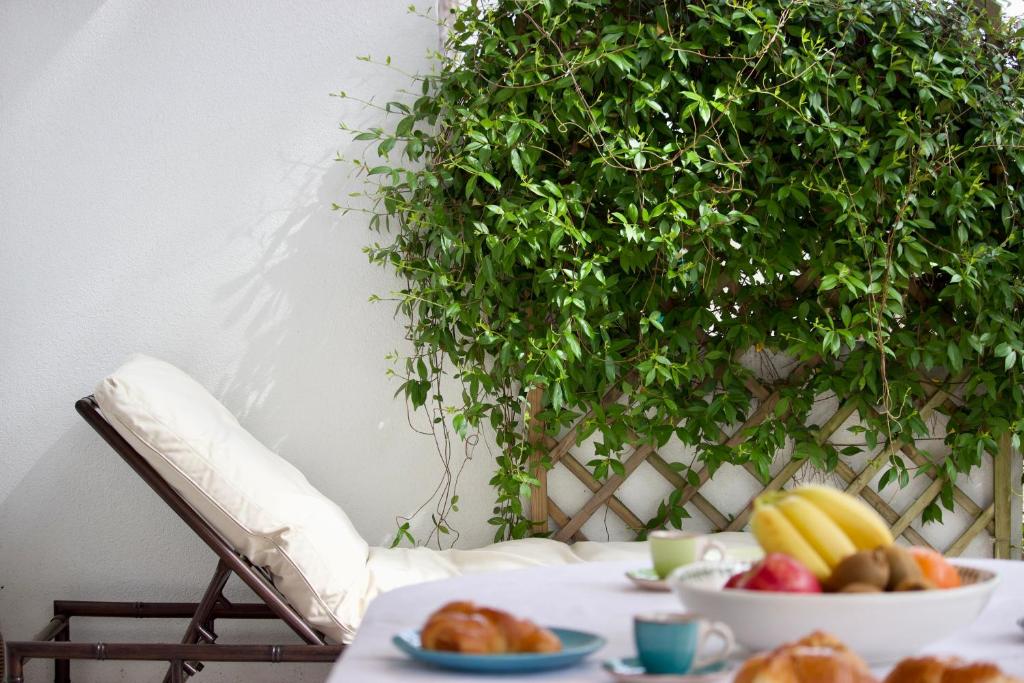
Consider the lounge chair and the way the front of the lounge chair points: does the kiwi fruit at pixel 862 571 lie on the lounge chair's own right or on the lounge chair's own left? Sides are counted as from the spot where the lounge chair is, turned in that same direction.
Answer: on the lounge chair's own right

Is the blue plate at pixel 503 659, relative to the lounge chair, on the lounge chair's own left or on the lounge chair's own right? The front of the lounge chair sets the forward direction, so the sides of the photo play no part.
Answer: on the lounge chair's own right

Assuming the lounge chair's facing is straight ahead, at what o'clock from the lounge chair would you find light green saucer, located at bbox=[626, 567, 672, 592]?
The light green saucer is roughly at 2 o'clock from the lounge chair.

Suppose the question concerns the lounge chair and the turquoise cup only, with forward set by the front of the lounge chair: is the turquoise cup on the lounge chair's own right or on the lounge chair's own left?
on the lounge chair's own right

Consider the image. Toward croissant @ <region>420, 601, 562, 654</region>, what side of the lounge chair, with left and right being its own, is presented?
right

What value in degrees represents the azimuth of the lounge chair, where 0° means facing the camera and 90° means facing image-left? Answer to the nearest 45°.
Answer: approximately 270°

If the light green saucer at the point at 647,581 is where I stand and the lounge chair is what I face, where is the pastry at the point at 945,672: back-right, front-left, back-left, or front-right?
back-left
